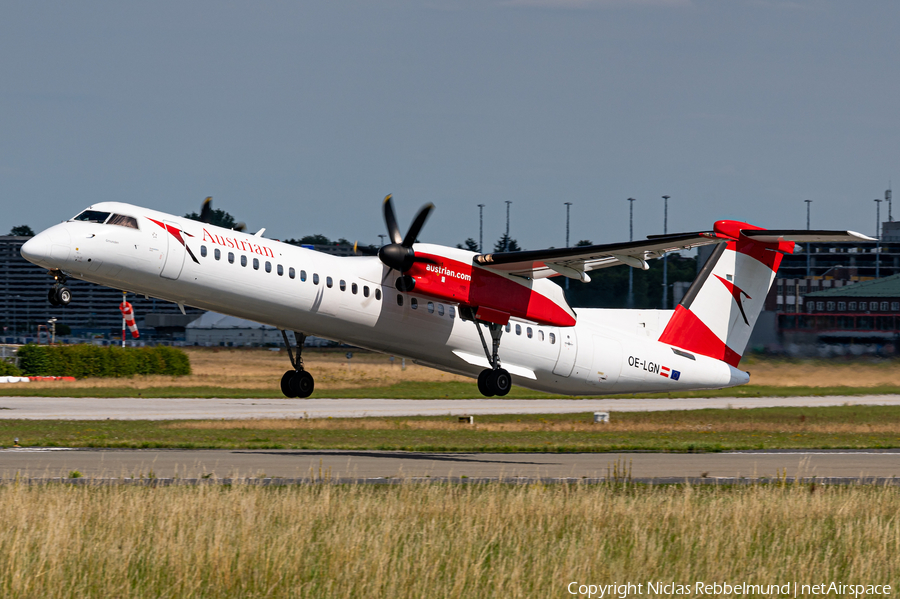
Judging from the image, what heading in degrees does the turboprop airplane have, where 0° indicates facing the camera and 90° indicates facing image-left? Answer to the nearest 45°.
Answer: approximately 45°
